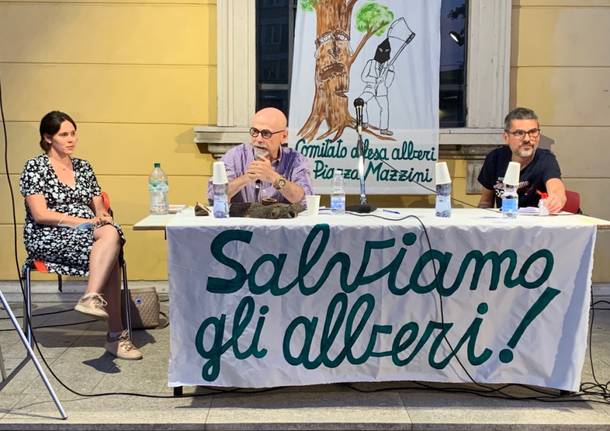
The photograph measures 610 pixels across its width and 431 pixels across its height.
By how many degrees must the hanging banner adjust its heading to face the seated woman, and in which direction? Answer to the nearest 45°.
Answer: approximately 45° to its right

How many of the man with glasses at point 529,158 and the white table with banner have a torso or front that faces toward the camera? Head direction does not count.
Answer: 2

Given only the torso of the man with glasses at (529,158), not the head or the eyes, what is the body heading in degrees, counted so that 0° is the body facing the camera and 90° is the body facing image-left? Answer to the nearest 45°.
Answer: approximately 0°

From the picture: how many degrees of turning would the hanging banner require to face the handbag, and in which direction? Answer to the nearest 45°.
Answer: approximately 45° to its right

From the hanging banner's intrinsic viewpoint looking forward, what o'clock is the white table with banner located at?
The white table with banner is roughly at 12 o'clock from the hanging banner.

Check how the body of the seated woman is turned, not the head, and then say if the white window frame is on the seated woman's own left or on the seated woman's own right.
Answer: on the seated woman's own left
